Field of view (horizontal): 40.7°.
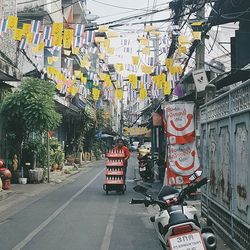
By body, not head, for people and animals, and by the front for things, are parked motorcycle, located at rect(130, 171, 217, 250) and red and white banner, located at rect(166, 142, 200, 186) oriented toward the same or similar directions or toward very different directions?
very different directions

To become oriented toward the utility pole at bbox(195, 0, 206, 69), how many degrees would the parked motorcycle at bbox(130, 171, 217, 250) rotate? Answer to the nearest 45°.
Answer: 0° — it already faces it

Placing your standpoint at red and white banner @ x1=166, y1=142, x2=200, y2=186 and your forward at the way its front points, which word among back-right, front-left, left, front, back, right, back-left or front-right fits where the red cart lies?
back-right

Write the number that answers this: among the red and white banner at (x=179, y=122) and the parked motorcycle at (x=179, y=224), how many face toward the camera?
1

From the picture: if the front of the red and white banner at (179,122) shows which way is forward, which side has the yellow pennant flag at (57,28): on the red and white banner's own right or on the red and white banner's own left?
on the red and white banner's own right

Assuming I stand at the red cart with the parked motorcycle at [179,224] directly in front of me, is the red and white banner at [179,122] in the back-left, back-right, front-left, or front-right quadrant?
front-left

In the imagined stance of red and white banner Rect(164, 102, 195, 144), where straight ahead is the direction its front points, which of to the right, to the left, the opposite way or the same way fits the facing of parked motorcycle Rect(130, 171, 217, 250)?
the opposite way

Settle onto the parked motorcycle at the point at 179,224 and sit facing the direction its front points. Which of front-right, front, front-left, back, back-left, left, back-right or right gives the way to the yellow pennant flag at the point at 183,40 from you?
front

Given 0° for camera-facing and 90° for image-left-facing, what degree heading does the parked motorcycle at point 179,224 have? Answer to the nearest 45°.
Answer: approximately 180°

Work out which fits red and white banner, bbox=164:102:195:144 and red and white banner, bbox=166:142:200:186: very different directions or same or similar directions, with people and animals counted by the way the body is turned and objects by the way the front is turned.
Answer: same or similar directions

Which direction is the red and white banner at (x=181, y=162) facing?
toward the camera

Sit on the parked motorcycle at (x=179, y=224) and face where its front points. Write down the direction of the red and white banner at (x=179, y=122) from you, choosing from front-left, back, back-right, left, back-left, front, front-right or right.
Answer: front

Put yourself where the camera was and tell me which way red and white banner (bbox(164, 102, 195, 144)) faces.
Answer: facing the viewer

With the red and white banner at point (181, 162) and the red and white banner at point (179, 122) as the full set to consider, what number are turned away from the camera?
0

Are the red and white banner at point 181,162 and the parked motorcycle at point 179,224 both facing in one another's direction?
yes

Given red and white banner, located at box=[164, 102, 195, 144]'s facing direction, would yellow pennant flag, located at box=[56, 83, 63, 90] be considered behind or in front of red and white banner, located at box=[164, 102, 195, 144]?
behind
